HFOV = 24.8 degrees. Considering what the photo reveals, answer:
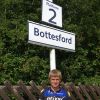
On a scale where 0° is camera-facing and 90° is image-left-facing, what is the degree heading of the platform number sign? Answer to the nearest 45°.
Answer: approximately 315°

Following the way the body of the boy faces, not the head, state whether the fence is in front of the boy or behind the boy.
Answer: behind

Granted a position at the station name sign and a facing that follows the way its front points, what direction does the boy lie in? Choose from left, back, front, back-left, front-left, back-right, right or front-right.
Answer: front-right

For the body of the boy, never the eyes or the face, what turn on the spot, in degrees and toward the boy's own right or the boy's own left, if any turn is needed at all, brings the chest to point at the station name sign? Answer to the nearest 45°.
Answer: approximately 180°

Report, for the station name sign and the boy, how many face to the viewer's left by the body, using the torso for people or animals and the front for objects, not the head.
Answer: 0

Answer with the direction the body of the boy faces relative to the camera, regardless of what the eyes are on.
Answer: toward the camera

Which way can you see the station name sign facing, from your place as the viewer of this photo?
facing the viewer and to the right of the viewer

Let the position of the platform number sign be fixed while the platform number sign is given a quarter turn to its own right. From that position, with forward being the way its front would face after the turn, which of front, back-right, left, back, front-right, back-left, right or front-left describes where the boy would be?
front-left

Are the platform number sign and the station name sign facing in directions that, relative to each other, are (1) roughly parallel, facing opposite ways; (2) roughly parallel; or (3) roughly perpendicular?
roughly parallel
